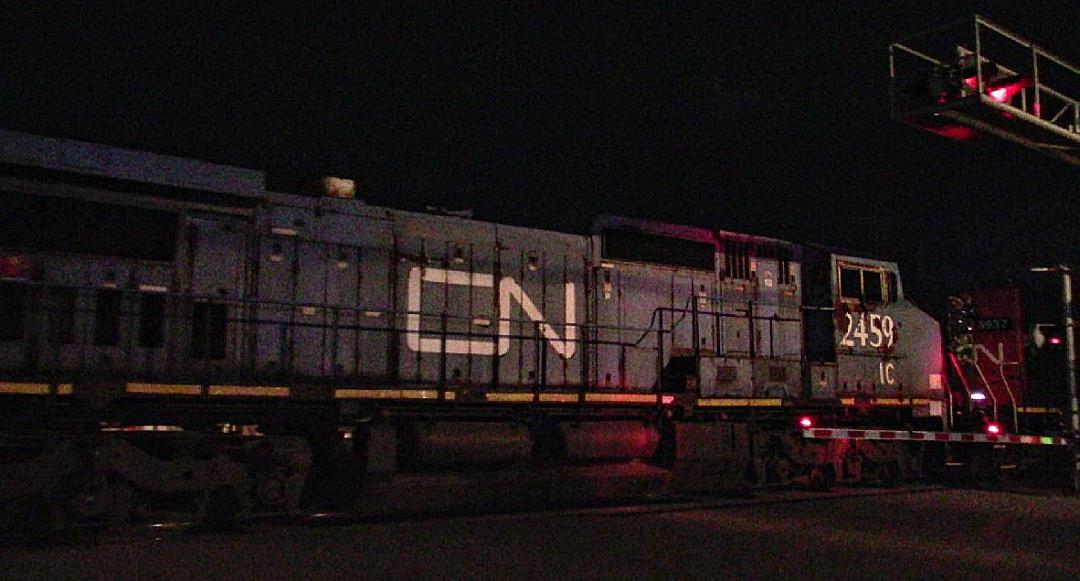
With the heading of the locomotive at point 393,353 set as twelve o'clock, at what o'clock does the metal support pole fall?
The metal support pole is roughly at 1 o'clock from the locomotive.

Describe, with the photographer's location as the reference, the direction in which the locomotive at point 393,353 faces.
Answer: facing away from the viewer and to the right of the viewer
